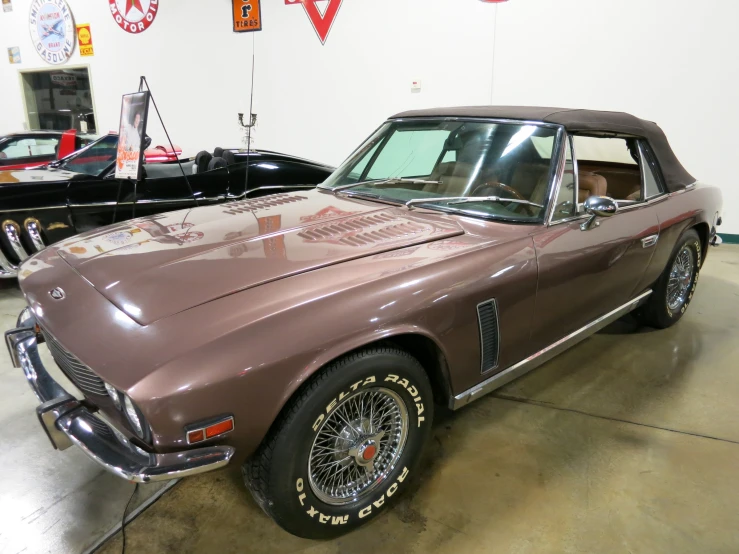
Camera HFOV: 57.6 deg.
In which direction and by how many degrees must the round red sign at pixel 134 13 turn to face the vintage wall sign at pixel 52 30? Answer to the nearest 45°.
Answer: approximately 135° to its right

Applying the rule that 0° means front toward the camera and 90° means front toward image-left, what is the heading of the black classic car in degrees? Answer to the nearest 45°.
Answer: approximately 45°

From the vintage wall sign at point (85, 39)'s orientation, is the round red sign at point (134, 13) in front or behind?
in front

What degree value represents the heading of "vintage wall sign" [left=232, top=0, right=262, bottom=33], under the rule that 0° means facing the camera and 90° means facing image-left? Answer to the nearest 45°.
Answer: approximately 0°

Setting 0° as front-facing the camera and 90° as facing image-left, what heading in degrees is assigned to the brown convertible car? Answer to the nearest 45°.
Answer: approximately 45°

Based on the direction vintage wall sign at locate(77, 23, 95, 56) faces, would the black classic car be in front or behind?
in front

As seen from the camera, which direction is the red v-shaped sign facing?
toward the camera

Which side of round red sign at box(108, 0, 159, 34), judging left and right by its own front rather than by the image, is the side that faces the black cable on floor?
front

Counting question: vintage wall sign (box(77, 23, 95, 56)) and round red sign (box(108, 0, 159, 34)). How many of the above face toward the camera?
2

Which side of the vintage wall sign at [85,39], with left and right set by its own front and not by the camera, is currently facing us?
front

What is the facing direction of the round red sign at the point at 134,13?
toward the camera

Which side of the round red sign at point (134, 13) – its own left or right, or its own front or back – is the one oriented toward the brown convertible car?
front

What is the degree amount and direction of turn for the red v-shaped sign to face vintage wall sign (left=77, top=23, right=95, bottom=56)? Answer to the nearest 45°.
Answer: approximately 135° to its right

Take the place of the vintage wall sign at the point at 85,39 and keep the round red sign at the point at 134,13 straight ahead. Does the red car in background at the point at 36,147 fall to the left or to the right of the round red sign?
right

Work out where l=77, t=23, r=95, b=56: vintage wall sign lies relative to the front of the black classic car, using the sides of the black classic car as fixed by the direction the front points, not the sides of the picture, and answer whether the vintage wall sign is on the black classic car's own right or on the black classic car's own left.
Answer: on the black classic car's own right
